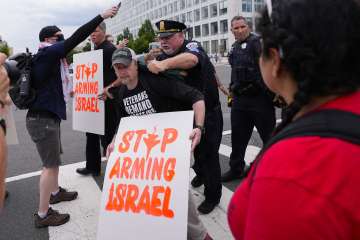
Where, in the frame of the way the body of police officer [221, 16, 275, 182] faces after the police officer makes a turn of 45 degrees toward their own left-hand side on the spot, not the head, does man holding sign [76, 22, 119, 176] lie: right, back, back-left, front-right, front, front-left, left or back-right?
right

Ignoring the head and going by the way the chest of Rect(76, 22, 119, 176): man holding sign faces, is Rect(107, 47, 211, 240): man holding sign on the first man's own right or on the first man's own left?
on the first man's own left

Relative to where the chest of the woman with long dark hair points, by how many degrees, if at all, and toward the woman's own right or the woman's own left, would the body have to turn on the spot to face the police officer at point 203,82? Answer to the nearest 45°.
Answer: approximately 45° to the woman's own right

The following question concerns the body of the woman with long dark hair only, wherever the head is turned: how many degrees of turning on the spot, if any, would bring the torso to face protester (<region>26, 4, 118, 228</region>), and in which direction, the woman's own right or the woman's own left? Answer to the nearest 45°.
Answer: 0° — they already face them

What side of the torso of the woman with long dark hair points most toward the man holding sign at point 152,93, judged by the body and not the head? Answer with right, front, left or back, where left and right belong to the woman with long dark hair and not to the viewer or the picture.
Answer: front

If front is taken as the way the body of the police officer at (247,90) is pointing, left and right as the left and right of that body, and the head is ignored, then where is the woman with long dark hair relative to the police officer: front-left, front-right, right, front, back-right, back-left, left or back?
front-left

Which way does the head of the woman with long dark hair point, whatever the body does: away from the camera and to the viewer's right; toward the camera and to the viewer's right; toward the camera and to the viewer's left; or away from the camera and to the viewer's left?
away from the camera and to the viewer's left

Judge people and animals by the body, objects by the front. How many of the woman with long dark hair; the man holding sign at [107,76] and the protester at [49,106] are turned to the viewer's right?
1

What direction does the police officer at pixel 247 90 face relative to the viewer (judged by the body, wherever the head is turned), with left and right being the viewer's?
facing the viewer and to the left of the viewer

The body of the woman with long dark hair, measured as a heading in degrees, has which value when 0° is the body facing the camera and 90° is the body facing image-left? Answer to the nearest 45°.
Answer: approximately 135°

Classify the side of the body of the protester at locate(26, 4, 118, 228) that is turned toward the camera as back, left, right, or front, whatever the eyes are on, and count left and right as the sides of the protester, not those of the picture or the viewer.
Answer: right

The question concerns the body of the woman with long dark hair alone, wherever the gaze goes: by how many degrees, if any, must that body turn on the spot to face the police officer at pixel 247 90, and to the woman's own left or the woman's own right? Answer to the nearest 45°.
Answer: approximately 45° to the woman's own right
